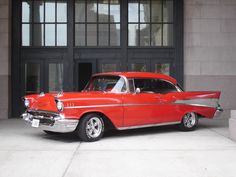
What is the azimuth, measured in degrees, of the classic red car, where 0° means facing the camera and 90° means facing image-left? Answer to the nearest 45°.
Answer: approximately 45°
